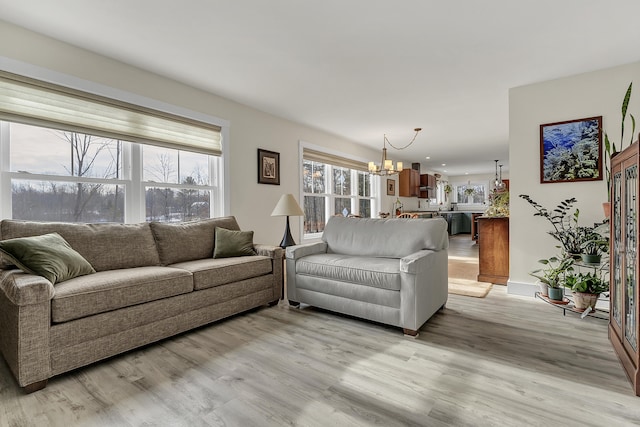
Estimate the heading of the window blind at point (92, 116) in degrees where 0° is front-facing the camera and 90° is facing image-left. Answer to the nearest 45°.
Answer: approximately 315°

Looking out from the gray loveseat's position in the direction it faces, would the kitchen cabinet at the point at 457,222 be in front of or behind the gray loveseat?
behind

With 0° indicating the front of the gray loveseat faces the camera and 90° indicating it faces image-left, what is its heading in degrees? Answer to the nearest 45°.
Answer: approximately 45°

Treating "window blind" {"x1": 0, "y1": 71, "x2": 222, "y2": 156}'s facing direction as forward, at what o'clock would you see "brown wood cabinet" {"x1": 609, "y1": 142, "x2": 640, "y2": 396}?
The brown wood cabinet is roughly at 12 o'clock from the window blind.

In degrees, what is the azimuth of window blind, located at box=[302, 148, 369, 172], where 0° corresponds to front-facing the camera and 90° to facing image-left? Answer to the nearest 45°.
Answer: approximately 315°

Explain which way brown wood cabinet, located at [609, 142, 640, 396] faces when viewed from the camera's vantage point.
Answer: facing to the left of the viewer

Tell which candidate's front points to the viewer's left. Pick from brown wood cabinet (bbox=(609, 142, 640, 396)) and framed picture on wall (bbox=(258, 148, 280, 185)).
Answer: the brown wood cabinet

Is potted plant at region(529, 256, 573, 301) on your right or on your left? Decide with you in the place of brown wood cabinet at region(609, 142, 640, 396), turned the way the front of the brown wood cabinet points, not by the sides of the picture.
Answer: on your right

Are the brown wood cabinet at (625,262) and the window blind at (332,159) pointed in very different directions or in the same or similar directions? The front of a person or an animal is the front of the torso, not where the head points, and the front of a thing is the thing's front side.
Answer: very different directions

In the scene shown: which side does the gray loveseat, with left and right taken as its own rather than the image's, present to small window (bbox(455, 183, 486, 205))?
back
